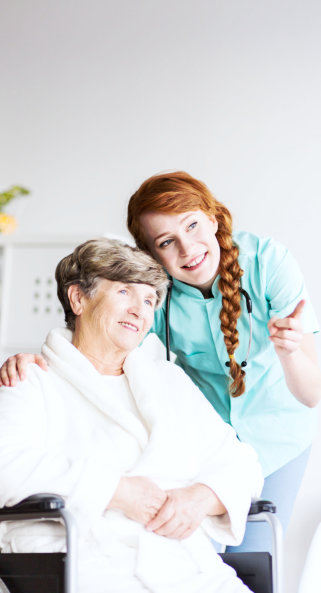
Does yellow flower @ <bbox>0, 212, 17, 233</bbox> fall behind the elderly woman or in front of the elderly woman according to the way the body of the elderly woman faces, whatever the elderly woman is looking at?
behind

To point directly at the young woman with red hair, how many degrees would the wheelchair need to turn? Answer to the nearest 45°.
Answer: approximately 90° to its left

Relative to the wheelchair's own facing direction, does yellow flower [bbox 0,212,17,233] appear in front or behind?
behind

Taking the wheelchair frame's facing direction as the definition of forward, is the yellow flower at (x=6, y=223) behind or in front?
behind

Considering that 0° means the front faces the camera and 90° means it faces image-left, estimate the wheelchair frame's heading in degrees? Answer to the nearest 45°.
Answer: approximately 315°

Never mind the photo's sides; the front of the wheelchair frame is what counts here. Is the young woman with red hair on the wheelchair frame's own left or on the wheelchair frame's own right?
on the wheelchair frame's own left
